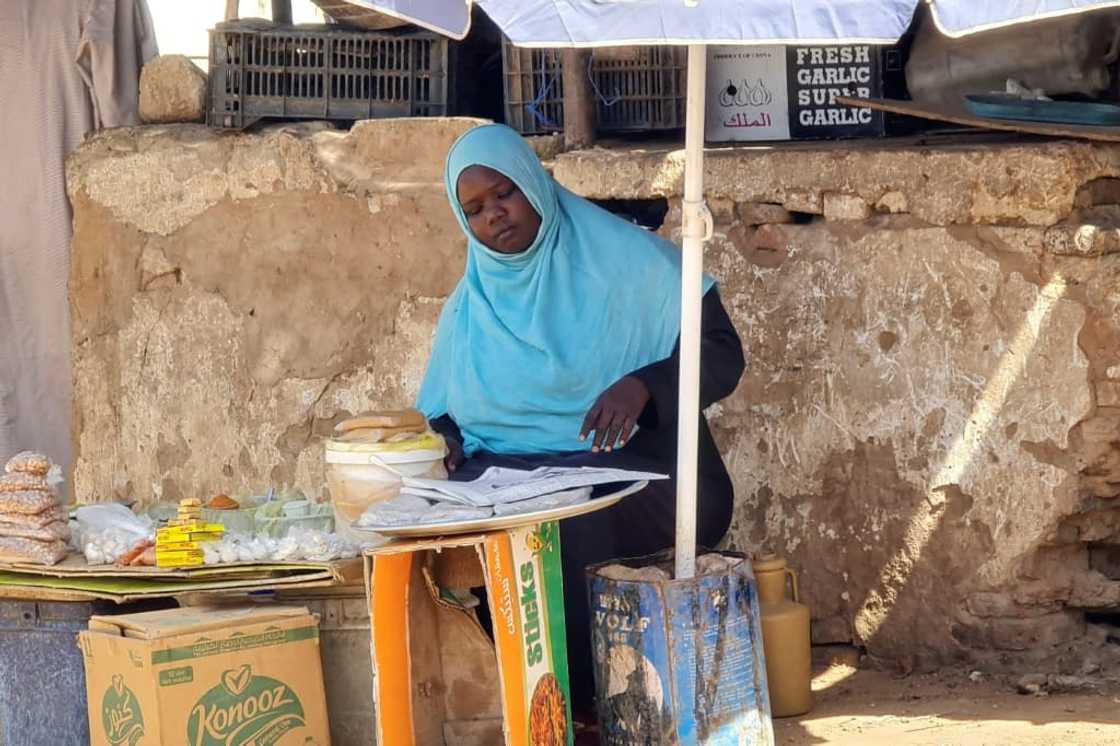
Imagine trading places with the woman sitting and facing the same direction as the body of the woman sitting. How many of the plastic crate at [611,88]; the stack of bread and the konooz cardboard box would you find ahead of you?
2

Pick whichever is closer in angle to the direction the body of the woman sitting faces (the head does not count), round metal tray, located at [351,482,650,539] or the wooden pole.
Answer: the round metal tray

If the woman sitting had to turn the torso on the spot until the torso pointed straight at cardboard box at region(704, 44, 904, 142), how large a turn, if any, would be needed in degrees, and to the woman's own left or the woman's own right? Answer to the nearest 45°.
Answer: approximately 180°

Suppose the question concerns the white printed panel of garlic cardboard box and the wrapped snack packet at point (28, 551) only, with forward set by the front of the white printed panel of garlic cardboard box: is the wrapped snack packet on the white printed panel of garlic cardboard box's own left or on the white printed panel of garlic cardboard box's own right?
on the white printed panel of garlic cardboard box's own right

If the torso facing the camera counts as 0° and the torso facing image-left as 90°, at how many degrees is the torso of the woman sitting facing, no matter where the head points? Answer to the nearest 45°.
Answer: approximately 45°

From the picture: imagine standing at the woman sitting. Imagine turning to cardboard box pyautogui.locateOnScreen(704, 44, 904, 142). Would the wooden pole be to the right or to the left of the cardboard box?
left

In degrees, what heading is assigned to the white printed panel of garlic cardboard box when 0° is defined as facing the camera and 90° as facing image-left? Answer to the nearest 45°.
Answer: approximately 0°
